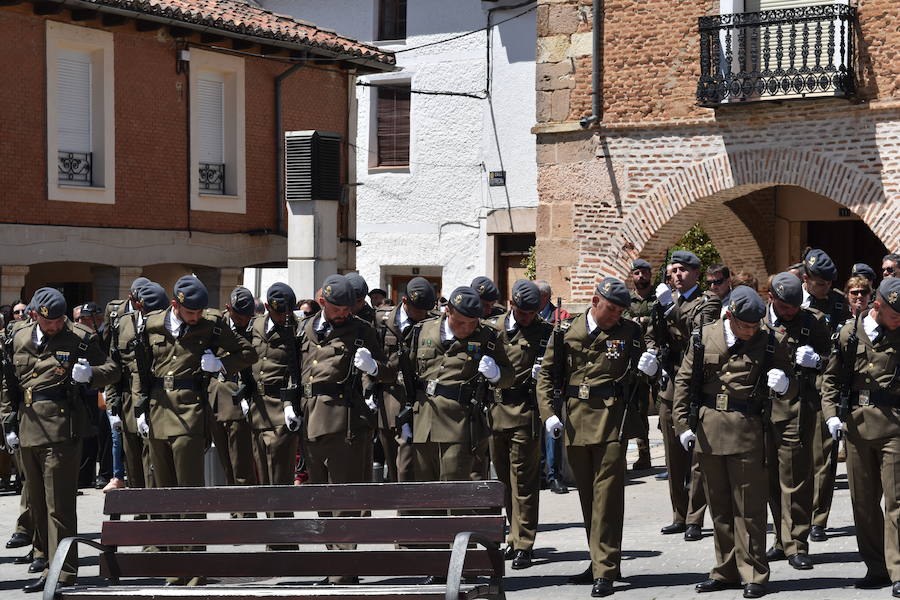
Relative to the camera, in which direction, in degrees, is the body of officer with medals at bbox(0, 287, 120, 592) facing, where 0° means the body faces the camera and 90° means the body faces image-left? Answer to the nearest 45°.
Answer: approximately 45°

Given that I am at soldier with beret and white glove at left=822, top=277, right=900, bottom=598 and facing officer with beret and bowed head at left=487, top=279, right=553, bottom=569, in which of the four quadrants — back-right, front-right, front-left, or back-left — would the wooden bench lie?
front-left

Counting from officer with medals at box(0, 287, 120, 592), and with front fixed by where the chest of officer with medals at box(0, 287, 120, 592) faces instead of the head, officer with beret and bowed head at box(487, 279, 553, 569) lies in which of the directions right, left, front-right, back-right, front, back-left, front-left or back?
back-left

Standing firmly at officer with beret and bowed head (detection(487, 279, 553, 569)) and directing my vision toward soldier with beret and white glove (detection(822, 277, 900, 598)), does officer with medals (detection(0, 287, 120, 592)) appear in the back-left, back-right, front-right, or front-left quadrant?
back-right

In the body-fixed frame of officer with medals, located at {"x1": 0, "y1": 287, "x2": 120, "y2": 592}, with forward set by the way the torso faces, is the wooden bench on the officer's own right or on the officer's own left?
on the officer's own left

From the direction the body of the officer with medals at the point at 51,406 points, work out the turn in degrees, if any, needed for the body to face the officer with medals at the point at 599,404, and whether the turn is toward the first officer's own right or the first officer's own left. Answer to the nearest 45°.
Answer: approximately 90° to the first officer's own left

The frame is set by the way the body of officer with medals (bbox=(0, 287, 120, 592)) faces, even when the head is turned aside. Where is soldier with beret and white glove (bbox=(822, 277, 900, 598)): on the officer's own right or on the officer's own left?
on the officer's own left

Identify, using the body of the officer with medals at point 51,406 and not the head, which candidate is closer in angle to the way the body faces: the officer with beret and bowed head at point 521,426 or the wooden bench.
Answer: the wooden bench
